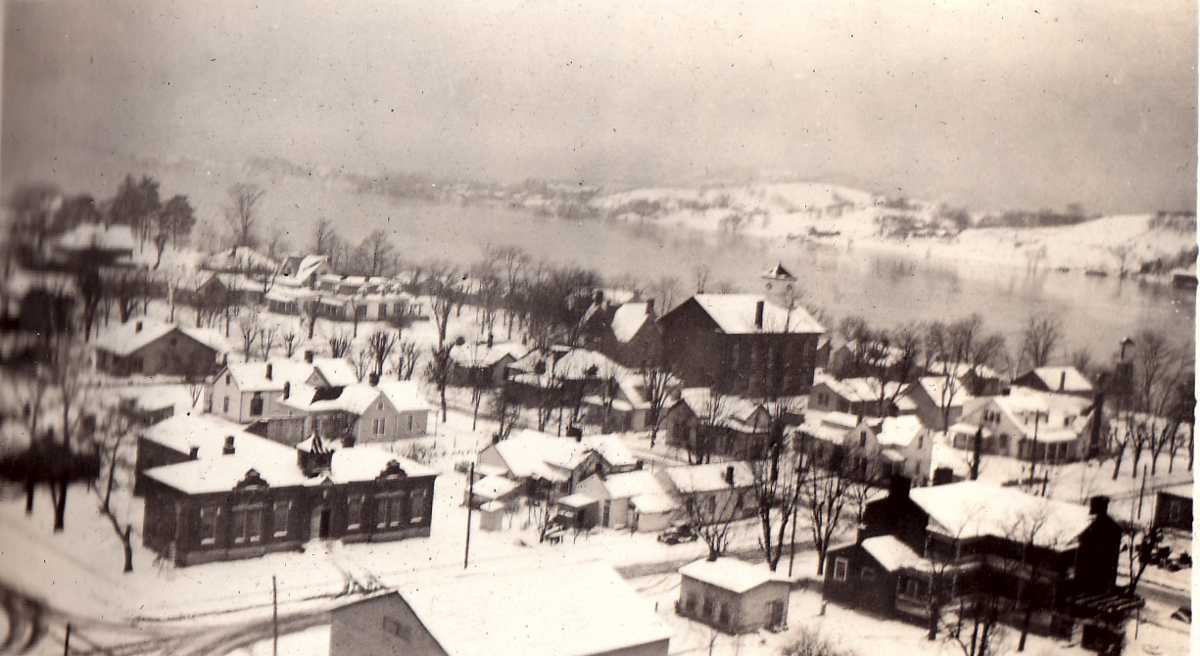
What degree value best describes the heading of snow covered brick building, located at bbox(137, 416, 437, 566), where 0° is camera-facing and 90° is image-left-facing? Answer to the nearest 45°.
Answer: approximately 315°

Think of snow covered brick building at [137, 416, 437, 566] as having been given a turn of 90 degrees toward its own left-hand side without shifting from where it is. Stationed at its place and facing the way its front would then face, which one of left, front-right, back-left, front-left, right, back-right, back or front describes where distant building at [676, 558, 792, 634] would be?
front-right

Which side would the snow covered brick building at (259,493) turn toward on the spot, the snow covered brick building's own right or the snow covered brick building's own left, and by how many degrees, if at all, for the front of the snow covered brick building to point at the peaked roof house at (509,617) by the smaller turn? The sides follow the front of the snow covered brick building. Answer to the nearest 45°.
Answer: approximately 45° to the snow covered brick building's own left

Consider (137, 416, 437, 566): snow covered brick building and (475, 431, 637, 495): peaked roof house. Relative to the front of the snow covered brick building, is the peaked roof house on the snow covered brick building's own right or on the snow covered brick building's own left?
on the snow covered brick building's own left
